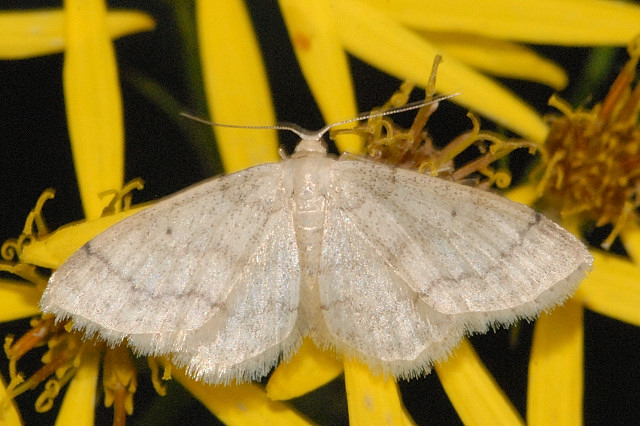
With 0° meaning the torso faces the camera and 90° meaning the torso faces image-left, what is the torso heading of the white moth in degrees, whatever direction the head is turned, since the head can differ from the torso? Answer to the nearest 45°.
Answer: approximately 180°

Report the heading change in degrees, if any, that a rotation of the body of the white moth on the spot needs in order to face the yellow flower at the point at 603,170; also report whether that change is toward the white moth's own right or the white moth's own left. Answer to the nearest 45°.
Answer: approximately 45° to the white moth's own right
